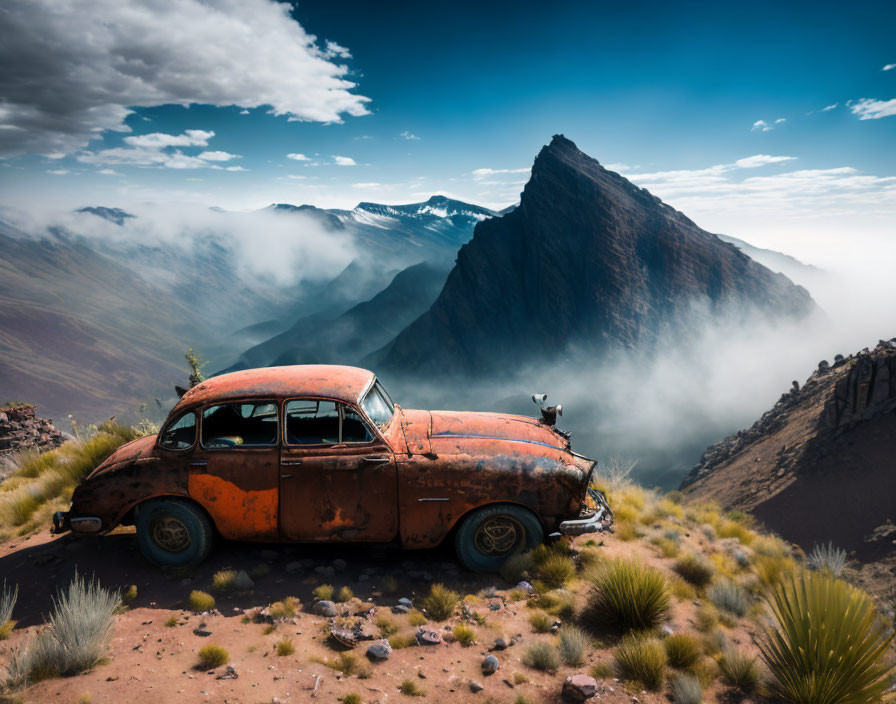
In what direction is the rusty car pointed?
to the viewer's right

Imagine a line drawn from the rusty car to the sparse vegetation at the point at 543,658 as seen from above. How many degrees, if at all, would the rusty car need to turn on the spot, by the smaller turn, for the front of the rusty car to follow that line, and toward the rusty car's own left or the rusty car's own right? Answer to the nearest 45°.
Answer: approximately 45° to the rusty car's own right

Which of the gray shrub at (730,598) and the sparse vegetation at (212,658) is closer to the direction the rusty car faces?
the gray shrub
